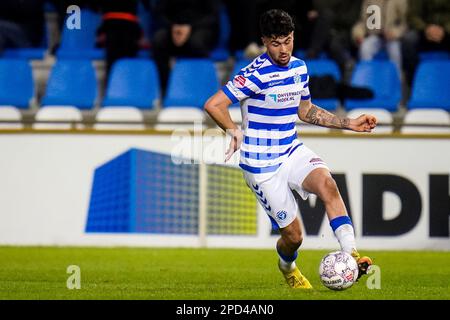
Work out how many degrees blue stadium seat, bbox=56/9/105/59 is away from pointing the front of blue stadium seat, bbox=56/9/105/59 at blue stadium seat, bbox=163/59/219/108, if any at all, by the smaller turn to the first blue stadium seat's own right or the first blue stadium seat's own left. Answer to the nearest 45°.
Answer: approximately 45° to the first blue stadium seat's own left

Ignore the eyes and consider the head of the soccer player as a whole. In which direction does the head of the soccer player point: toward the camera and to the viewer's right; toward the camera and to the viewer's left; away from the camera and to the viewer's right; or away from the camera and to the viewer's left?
toward the camera and to the viewer's right

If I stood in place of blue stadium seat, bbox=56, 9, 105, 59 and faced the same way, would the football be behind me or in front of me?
in front

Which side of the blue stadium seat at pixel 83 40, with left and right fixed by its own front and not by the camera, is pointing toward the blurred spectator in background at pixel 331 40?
left

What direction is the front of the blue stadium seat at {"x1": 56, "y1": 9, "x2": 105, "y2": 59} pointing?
toward the camera

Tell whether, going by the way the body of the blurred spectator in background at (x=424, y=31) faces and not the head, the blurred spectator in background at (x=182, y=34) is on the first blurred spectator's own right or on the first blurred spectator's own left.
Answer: on the first blurred spectator's own right

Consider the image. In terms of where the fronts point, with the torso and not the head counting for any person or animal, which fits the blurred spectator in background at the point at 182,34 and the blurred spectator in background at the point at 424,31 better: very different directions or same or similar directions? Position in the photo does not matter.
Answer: same or similar directions

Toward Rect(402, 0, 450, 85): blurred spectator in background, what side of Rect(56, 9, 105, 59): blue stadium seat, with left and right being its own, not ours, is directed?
left

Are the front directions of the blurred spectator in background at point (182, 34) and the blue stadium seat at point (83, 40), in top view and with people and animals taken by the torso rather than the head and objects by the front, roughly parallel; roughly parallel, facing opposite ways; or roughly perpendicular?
roughly parallel

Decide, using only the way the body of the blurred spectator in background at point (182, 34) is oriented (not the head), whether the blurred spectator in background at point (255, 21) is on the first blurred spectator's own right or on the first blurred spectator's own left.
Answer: on the first blurred spectator's own left

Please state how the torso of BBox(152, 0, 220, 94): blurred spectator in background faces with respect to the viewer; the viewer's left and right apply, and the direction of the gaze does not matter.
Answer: facing the viewer
